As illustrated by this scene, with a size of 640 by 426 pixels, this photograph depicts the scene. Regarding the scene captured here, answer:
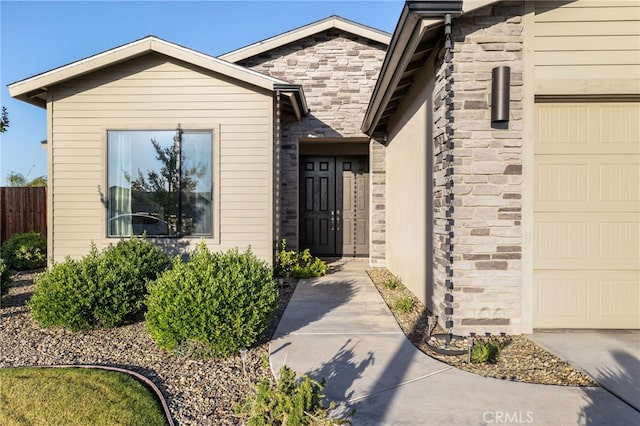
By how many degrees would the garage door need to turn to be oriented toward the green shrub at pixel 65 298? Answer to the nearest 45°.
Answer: approximately 45° to its right

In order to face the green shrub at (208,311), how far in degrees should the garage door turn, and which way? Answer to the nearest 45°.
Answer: approximately 45° to its right

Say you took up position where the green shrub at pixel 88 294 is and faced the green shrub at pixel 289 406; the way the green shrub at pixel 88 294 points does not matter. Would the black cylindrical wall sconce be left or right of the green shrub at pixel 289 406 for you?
left

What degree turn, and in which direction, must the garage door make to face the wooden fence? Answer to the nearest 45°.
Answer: approximately 90° to its right

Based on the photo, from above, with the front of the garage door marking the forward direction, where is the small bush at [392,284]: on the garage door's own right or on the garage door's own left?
on the garage door's own right

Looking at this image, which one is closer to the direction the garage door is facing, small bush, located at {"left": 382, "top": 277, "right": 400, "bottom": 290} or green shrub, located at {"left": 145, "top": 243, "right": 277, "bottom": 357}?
the green shrub

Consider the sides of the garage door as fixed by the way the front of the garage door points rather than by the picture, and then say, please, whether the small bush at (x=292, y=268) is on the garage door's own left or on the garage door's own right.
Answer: on the garage door's own right

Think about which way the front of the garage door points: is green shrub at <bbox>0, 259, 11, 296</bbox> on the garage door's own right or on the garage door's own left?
on the garage door's own right

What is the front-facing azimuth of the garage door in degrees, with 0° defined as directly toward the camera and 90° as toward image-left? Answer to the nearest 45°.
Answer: approximately 0°

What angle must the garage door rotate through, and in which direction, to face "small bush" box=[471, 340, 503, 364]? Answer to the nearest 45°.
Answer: approximately 45° to its right
